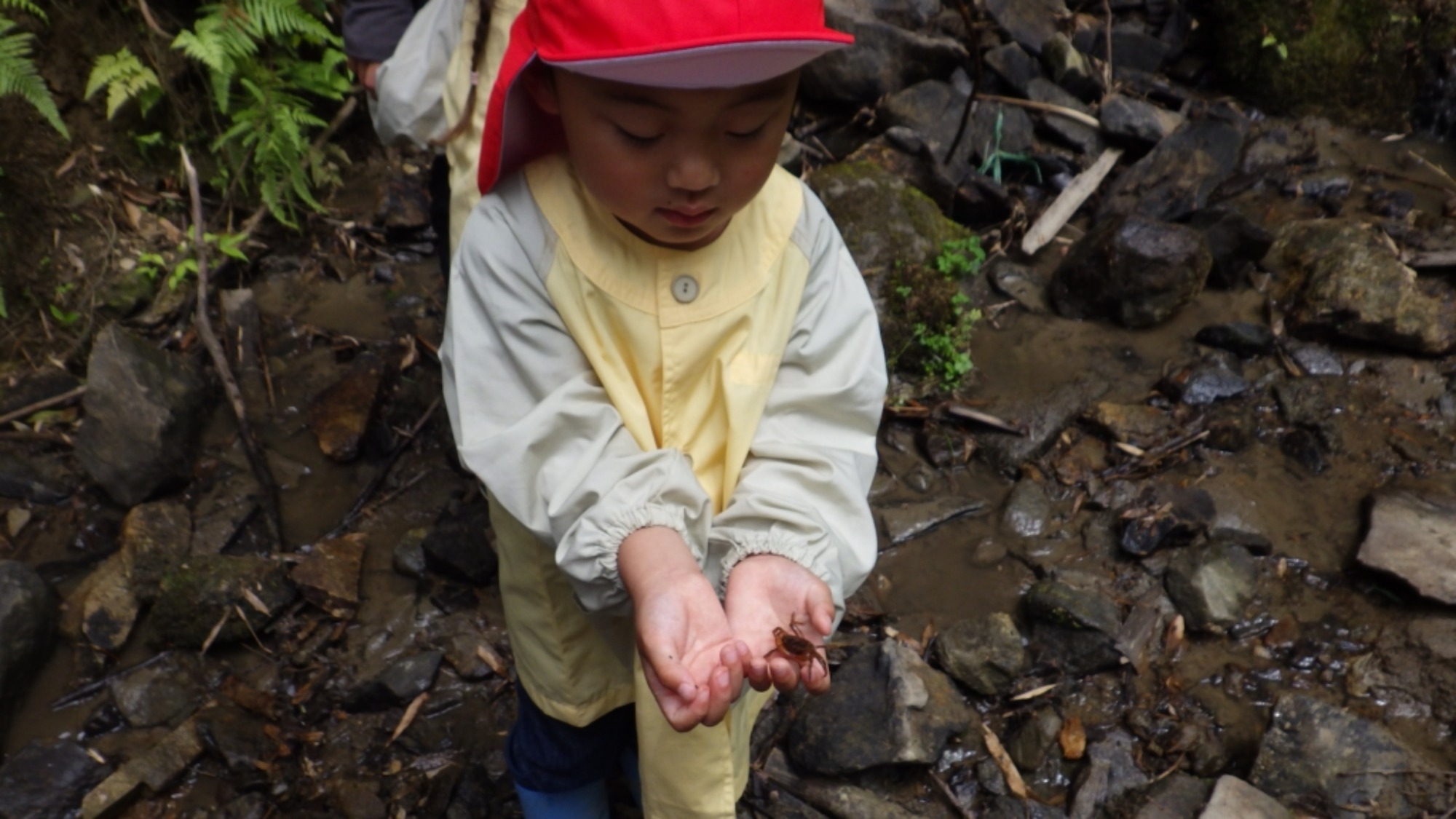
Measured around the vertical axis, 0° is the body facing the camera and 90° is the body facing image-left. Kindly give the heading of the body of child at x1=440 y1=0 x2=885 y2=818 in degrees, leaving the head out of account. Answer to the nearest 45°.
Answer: approximately 0°

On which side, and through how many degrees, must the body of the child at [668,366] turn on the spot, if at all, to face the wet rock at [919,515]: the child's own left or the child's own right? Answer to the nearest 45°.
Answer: approximately 135° to the child's own left

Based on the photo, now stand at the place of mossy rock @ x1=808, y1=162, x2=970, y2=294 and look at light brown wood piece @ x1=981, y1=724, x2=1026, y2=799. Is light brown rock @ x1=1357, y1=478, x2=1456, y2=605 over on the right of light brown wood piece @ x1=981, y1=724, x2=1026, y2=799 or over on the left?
left

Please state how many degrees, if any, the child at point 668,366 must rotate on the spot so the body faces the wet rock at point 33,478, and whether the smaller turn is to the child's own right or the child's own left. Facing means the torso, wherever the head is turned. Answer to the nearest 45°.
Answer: approximately 135° to the child's own right

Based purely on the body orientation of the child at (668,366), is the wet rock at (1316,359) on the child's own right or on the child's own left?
on the child's own left

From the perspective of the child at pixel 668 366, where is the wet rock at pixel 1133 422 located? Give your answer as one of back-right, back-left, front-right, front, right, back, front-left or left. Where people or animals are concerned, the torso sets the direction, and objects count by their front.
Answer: back-left

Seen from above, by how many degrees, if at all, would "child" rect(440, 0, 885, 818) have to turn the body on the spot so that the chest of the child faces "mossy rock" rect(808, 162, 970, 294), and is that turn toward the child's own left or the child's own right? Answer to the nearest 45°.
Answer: approximately 180°

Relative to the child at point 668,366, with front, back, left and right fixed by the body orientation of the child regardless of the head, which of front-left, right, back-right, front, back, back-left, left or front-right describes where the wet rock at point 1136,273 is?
back-left

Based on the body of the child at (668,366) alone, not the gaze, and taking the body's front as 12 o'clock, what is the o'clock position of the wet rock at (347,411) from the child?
The wet rock is roughly at 5 o'clock from the child.

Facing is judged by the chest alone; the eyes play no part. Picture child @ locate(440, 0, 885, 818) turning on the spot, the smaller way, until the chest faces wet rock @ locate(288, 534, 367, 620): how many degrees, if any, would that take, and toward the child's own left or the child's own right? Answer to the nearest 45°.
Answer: approximately 135° to the child's own right
